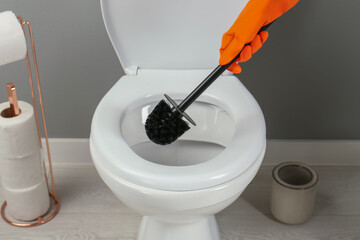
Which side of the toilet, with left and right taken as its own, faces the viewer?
front
